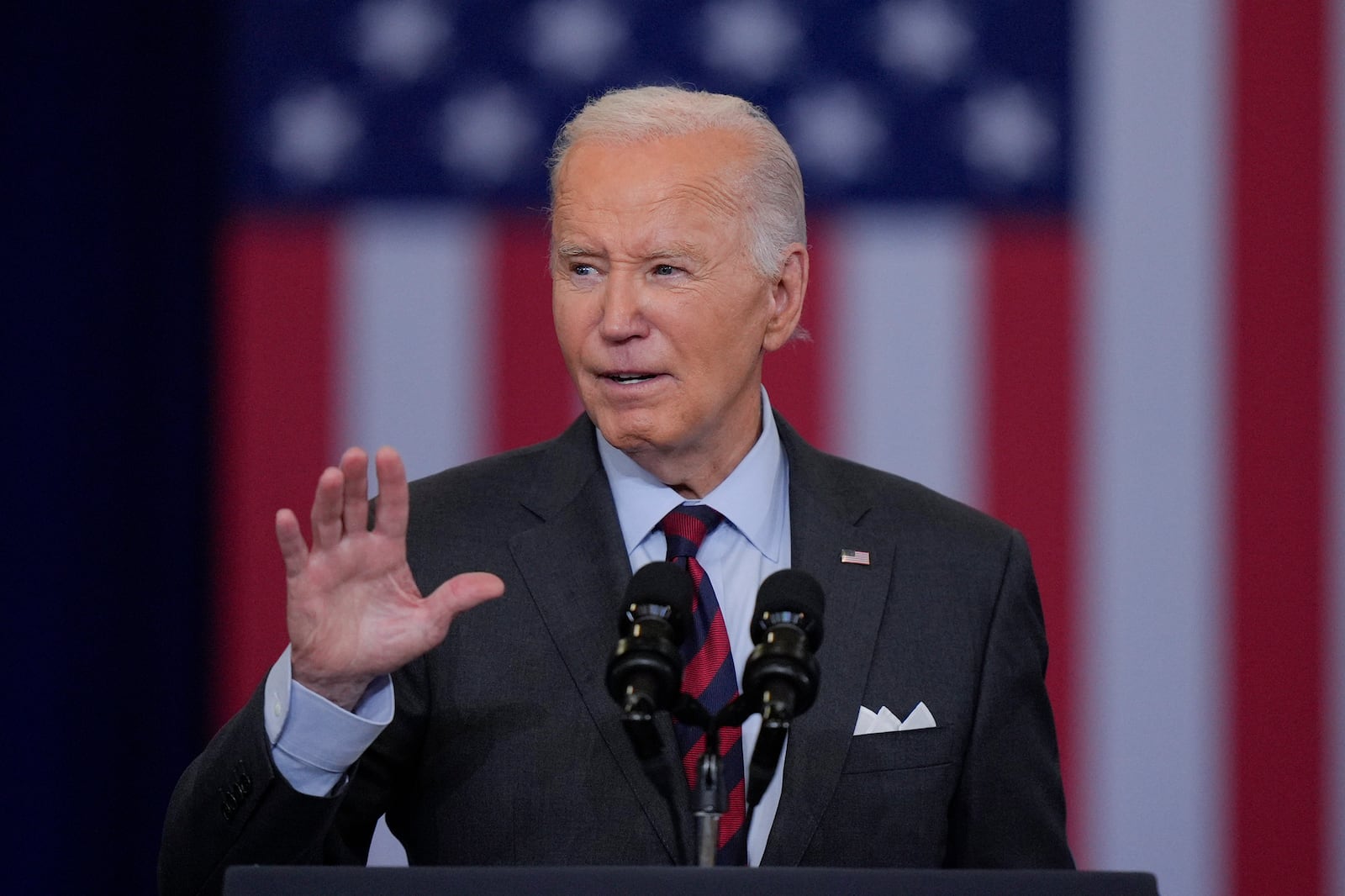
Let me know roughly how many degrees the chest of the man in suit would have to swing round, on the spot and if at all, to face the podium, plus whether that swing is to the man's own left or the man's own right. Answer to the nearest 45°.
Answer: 0° — they already face it

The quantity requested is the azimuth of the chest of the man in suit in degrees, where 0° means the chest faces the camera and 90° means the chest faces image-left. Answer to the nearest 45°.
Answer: approximately 0°

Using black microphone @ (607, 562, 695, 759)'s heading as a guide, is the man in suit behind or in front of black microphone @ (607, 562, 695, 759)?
in front

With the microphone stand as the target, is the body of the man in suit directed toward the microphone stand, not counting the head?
yes

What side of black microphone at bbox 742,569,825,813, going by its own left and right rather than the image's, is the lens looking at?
back

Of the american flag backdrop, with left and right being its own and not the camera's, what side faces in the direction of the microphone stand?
front

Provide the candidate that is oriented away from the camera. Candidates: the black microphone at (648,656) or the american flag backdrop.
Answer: the black microphone

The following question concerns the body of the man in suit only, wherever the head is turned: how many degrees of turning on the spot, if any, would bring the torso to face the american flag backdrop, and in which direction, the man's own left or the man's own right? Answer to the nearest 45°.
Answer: approximately 135° to the man's own left

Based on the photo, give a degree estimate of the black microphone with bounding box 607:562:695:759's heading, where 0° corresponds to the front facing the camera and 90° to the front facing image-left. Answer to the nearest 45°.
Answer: approximately 180°

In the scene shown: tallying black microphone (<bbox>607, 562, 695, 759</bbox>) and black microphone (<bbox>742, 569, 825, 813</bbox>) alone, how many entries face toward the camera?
0

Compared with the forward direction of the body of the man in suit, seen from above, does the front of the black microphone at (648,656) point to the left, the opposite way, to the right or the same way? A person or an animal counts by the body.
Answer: the opposite way
